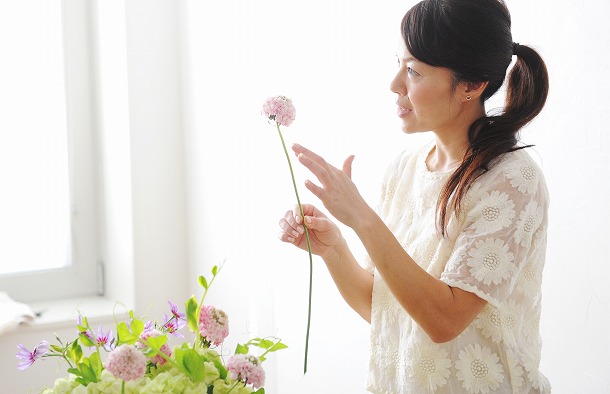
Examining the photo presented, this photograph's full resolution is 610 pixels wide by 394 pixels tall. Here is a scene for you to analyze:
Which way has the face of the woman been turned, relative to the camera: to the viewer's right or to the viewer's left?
to the viewer's left

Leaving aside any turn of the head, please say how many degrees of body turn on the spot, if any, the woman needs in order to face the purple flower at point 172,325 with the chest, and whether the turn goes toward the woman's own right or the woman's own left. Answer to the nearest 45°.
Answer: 0° — they already face it

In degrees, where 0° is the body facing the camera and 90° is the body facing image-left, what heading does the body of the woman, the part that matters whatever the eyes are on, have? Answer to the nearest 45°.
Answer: approximately 45°
